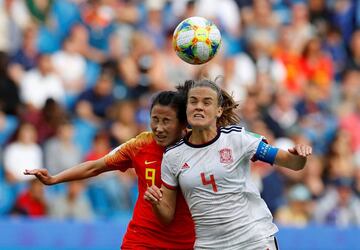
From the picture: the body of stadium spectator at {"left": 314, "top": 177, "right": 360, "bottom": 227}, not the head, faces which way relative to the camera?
toward the camera

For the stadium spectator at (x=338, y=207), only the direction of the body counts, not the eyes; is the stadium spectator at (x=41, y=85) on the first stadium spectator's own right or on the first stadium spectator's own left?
on the first stadium spectator's own right

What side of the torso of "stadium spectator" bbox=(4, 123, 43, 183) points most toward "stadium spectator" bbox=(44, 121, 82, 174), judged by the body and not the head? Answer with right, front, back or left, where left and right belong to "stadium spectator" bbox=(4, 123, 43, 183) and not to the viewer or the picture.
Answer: left

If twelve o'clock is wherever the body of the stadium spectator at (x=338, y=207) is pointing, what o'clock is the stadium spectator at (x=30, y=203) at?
the stadium spectator at (x=30, y=203) is roughly at 2 o'clock from the stadium spectator at (x=338, y=207).

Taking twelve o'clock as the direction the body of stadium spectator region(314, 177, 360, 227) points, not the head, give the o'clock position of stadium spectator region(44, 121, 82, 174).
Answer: stadium spectator region(44, 121, 82, 174) is roughly at 2 o'clock from stadium spectator region(314, 177, 360, 227).

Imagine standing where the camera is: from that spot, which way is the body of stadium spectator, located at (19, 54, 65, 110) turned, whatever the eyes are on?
toward the camera

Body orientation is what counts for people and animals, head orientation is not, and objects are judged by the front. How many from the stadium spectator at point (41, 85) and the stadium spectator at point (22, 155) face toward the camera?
2

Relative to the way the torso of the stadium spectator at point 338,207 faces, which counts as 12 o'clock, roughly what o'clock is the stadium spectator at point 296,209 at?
the stadium spectator at point 296,209 is roughly at 2 o'clock from the stadium spectator at point 338,207.

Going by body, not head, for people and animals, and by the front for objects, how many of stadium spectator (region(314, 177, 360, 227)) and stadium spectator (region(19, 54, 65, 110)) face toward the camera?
2

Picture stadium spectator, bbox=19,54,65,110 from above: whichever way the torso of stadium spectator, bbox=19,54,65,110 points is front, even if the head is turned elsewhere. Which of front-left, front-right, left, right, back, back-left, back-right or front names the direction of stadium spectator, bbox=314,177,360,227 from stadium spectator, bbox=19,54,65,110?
left

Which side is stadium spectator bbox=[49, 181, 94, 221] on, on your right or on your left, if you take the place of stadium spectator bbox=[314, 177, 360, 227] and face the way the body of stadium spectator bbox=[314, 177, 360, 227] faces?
on your right
